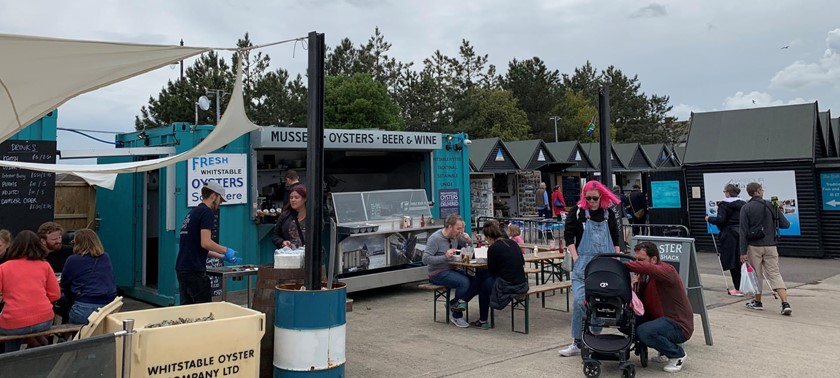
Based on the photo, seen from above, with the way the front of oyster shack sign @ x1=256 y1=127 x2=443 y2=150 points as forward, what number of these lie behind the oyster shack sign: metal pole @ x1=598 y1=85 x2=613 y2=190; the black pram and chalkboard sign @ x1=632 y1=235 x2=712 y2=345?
0

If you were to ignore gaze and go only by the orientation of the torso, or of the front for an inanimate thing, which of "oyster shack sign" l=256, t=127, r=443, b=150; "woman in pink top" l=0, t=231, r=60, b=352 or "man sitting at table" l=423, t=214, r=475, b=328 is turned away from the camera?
the woman in pink top

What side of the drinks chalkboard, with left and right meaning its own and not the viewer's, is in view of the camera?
front

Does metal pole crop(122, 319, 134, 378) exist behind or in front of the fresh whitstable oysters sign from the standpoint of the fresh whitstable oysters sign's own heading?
in front

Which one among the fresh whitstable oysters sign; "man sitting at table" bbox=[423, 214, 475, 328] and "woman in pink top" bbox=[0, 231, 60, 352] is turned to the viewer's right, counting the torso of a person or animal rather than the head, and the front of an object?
the man sitting at table

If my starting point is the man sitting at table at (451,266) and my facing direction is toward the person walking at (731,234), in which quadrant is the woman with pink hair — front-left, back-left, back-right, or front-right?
front-right

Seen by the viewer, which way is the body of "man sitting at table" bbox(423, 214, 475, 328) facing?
to the viewer's right

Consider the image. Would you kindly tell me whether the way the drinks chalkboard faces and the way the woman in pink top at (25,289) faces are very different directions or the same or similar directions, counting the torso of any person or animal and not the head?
very different directions

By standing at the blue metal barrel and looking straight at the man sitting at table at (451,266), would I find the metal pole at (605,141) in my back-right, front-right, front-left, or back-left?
front-right

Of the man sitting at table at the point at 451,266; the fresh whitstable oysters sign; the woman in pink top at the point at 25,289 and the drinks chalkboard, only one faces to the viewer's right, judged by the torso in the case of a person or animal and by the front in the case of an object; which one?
the man sitting at table

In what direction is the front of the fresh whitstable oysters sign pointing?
toward the camera

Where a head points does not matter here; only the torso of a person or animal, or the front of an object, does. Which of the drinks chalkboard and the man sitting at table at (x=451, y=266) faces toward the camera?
the drinks chalkboard

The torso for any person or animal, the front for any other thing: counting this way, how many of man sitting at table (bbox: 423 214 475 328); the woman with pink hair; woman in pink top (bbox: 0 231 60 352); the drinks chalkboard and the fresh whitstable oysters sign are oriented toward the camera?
3

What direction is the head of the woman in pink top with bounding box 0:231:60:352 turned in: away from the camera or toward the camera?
away from the camera

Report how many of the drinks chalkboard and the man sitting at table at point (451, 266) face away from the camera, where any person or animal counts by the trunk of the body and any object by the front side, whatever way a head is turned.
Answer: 0

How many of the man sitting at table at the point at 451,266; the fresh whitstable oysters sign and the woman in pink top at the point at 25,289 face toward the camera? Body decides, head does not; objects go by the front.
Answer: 1

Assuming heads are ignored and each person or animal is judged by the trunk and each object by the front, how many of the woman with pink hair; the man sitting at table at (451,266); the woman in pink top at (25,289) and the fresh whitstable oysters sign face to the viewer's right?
1

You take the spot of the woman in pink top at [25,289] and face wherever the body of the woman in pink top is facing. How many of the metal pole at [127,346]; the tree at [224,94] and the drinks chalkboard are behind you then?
1
